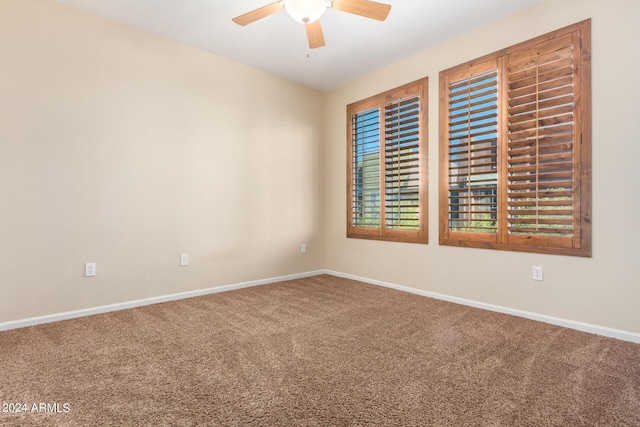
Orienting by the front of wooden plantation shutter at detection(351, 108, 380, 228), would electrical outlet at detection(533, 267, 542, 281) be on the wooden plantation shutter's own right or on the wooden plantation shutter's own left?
on the wooden plantation shutter's own left

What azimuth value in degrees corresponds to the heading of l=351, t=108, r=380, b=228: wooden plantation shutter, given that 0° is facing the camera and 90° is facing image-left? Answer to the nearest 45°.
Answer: approximately 45°

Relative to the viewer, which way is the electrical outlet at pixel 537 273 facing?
toward the camera

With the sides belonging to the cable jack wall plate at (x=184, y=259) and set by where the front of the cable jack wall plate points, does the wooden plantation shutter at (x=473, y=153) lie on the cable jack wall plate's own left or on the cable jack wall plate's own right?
on the cable jack wall plate's own left

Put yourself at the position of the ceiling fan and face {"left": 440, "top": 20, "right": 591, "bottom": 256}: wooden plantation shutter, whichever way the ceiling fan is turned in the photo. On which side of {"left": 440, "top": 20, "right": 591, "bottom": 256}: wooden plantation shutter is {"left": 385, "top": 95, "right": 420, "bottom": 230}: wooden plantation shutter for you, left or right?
left

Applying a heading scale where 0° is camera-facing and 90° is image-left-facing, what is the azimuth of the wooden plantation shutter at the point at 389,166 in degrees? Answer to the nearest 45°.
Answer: approximately 45°

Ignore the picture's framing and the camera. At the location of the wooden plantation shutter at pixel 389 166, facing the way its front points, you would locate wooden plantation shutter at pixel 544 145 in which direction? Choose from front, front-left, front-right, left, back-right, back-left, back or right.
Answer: left

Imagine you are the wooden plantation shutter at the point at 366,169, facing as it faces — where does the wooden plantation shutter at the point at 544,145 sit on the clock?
the wooden plantation shutter at the point at 544,145 is roughly at 9 o'clock from the wooden plantation shutter at the point at 366,169.

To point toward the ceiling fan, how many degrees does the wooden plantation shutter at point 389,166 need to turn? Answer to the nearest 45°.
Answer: approximately 45° to its left

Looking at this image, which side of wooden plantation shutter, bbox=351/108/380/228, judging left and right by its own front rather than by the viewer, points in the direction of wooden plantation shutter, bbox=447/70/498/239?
left

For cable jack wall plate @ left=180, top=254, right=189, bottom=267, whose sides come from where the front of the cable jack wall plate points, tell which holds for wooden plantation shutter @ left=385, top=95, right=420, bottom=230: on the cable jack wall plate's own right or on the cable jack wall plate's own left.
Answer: on the cable jack wall plate's own left

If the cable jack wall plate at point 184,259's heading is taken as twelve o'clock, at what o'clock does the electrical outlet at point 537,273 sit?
the electrical outlet at point 537,273 is roughly at 10 o'clock from the cable jack wall plate at point 184,259.

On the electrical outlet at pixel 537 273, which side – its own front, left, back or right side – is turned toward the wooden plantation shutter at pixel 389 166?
right

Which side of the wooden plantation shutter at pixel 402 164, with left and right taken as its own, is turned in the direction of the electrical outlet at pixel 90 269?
front
